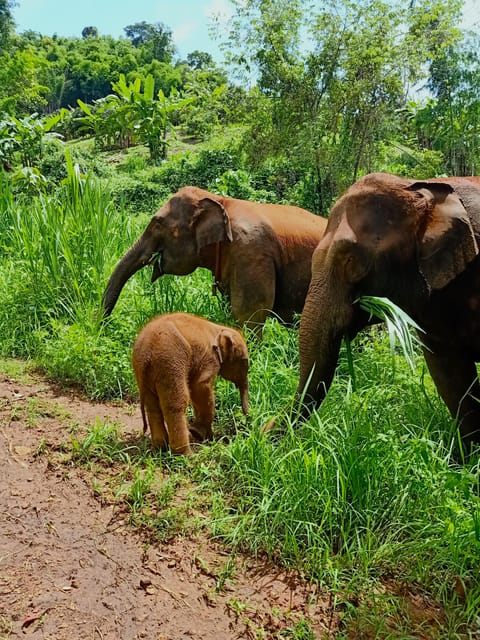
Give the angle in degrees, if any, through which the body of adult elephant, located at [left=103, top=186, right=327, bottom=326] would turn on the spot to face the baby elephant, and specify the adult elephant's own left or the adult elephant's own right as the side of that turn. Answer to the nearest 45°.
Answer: approximately 90° to the adult elephant's own left

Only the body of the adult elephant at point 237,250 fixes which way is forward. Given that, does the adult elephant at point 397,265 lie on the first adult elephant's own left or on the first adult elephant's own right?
on the first adult elephant's own left

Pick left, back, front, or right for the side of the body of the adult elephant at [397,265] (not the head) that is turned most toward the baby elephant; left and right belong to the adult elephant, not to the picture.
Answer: front

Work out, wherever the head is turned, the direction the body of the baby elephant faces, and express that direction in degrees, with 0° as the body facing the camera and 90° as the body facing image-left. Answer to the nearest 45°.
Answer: approximately 225°

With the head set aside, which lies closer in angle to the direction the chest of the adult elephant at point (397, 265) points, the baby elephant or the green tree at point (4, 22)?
the baby elephant

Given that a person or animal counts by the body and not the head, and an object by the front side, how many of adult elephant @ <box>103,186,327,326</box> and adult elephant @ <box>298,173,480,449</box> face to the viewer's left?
2

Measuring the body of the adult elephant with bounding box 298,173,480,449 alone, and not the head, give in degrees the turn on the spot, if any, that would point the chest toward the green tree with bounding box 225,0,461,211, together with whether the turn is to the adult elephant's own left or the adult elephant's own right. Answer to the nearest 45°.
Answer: approximately 90° to the adult elephant's own right

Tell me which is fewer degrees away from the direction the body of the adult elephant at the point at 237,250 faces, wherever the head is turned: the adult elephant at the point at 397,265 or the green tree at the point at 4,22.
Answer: the green tree

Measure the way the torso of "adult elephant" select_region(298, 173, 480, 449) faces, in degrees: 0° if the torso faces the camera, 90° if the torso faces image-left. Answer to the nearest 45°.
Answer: approximately 90°

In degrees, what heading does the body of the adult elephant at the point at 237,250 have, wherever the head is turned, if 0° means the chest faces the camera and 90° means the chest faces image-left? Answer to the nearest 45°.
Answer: approximately 90°

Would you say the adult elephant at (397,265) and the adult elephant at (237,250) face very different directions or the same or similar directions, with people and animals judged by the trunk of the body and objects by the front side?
same or similar directions

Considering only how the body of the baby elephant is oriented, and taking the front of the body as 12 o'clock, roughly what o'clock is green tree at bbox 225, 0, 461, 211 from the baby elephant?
The green tree is roughly at 11 o'clock from the baby elephant.
